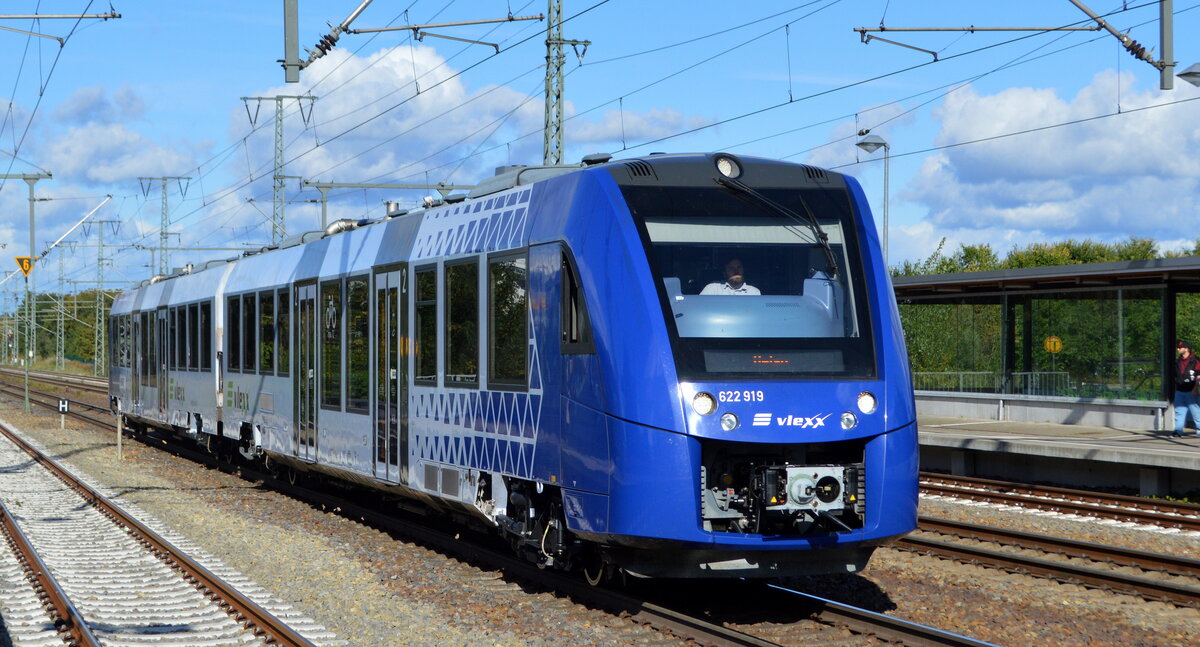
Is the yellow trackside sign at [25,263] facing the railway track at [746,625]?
yes

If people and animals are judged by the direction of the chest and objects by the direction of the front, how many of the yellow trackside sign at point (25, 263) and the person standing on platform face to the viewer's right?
0

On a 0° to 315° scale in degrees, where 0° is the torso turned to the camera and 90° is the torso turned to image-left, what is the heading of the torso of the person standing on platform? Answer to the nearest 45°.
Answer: approximately 45°

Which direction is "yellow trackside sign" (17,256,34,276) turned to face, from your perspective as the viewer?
facing the viewer

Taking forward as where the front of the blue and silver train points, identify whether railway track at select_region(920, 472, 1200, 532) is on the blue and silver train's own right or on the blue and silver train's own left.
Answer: on the blue and silver train's own left

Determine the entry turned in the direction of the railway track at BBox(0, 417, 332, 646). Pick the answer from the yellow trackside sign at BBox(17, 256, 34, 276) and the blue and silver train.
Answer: the yellow trackside sign

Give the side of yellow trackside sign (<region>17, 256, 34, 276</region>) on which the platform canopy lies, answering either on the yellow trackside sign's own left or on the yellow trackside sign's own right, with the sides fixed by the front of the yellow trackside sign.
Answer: on the yellow trackside sign's own left

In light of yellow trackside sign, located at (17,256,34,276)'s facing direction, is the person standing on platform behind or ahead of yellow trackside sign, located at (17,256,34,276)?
ahead

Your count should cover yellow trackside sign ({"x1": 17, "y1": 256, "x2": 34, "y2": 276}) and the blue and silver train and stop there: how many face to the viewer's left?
0

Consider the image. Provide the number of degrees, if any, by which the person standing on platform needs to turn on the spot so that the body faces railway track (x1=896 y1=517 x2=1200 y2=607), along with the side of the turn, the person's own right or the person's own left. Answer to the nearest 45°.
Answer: approximately 45° to the person's own left

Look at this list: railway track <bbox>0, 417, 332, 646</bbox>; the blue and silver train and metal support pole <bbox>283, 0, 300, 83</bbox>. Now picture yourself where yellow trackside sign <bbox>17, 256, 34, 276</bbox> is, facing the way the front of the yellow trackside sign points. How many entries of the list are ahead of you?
3

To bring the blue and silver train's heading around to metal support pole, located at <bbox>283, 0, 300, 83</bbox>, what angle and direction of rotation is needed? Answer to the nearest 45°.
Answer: approximately 180°

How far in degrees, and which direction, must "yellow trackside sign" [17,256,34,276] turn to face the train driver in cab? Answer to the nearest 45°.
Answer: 0° — it already faces them

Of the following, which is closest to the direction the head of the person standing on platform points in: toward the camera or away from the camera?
toward the camera
